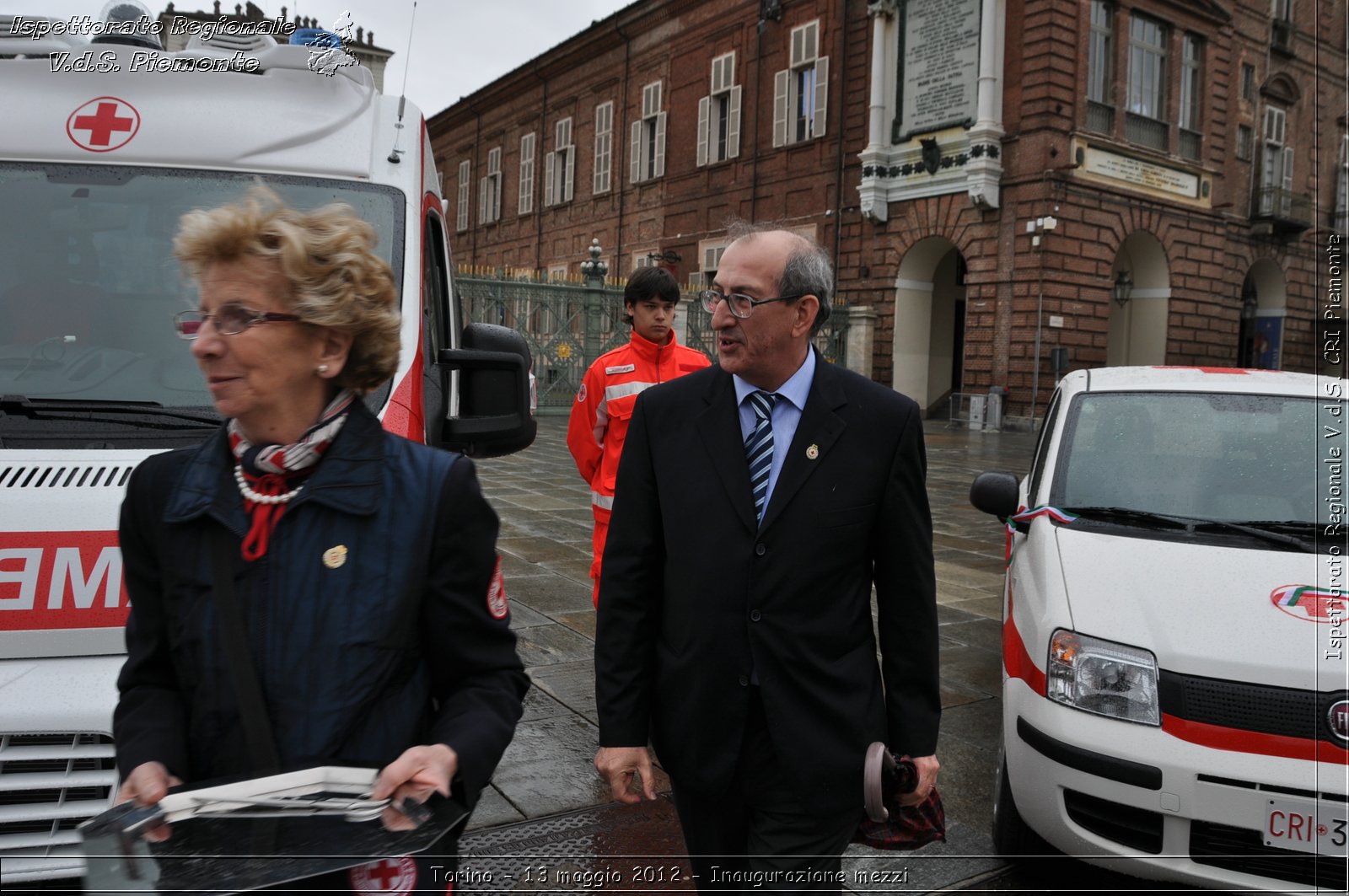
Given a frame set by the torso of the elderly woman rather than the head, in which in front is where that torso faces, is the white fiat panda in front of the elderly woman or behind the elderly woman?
behind

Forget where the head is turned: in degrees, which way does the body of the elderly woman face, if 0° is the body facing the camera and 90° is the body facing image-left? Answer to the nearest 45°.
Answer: approximately 45°

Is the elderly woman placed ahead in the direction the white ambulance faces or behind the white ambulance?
ahead

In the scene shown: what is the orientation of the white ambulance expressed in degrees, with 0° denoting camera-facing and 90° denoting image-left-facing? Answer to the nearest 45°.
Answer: approximately 0°

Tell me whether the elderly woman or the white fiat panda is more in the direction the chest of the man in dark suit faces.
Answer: the elderly woman

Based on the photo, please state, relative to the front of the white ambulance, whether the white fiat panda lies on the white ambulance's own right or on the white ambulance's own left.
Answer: on the white ambulance's own left

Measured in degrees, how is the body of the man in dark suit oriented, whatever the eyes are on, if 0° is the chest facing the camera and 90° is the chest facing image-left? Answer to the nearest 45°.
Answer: approximately 0°

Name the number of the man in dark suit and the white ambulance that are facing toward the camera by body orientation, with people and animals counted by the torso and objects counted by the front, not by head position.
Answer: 2

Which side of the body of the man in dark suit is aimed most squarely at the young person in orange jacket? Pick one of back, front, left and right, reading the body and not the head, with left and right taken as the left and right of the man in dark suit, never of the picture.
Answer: back

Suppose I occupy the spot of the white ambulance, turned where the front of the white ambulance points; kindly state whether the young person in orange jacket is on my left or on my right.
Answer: on my left
